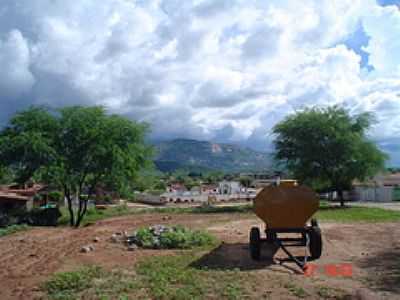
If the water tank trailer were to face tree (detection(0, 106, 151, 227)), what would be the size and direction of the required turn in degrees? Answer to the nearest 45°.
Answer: approximately 135° to its right

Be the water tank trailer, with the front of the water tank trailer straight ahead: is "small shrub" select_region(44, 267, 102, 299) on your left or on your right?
on your right

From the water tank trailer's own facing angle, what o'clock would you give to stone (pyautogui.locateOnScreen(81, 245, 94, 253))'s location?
The stone is roughly at 3 o'clock from the water tank trailer.

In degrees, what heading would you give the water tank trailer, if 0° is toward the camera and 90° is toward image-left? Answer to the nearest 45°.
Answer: approximately 0°

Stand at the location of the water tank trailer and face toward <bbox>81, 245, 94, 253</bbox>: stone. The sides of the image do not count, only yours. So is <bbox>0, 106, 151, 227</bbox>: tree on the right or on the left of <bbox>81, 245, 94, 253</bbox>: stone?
right

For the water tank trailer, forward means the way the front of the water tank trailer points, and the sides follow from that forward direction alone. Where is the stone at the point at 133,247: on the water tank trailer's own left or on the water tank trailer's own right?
on the water tank trailer's own right

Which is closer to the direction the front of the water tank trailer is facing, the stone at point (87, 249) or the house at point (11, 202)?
the stone

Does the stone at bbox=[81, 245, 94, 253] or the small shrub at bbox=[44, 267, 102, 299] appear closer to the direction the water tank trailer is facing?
the small shrub

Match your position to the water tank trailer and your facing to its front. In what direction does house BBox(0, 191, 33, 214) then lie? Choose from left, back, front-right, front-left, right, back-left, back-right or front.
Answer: back-right

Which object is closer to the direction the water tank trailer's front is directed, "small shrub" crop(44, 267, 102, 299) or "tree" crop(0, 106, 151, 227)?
the small shrub
